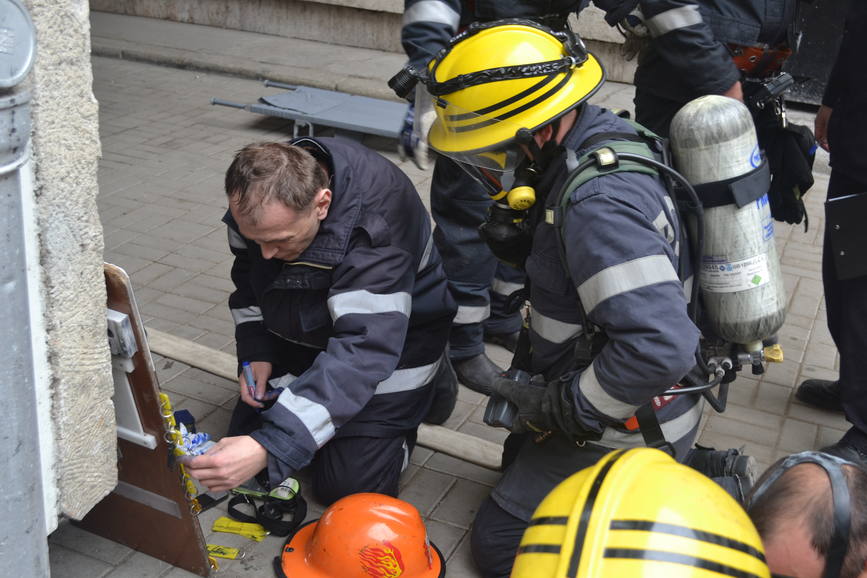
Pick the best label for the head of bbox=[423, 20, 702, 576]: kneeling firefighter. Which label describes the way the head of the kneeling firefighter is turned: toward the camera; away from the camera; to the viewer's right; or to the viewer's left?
to the viewer's left

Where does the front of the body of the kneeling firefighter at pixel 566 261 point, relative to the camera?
to the viewer's left

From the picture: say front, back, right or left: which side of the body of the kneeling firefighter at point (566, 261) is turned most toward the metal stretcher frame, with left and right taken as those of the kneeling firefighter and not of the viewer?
right
